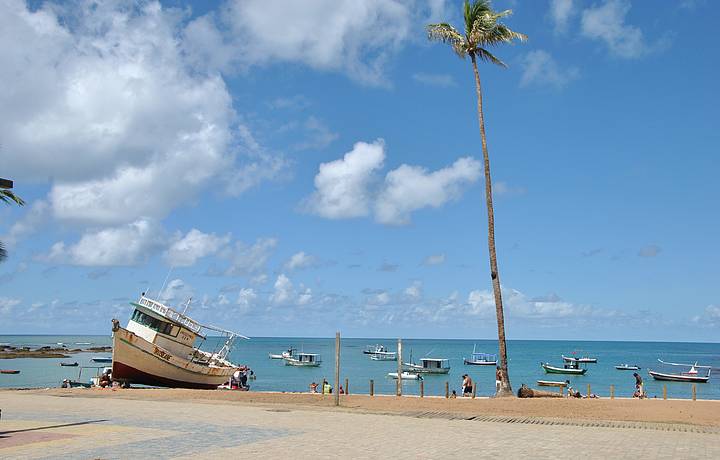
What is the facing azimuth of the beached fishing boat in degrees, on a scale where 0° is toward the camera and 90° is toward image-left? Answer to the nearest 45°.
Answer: approximately 45°
